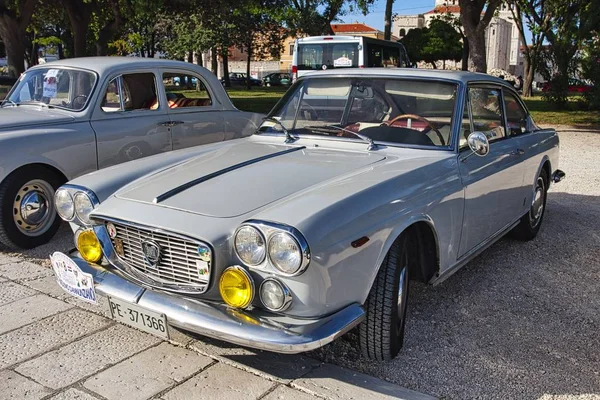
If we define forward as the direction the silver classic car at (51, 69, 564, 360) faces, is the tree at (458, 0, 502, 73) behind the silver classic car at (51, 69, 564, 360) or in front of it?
behind

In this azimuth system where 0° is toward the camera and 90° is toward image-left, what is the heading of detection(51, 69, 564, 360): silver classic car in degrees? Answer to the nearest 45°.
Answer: approximately 45°

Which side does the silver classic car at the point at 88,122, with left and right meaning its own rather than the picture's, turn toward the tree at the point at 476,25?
back

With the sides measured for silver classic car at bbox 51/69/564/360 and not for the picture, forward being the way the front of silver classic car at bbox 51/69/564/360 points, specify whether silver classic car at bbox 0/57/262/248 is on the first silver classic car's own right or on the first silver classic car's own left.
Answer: on the first silver classic car's own right

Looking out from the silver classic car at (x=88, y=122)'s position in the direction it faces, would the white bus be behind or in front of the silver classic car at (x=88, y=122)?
behind

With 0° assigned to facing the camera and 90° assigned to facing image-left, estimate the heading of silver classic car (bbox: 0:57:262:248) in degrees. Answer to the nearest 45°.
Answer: approximately 45°

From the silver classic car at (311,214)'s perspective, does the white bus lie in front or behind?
behind

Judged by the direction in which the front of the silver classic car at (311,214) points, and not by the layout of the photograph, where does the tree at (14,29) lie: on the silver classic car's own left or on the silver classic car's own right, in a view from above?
on the silver classic car's own right
